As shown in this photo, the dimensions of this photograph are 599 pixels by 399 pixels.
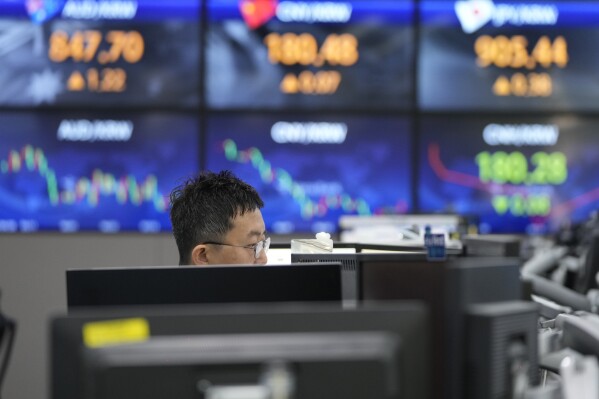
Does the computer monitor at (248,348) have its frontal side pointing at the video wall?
yes

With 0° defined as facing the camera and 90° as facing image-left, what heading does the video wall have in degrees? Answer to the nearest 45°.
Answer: approximately 0°

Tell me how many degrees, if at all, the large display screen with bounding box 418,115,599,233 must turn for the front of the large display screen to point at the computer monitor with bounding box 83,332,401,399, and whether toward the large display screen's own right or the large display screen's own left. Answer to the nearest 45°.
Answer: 0° — it already faces it

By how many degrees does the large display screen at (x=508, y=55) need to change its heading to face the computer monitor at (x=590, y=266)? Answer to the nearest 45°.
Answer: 0° — it already faces it

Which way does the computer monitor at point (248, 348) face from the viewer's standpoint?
away from the camera

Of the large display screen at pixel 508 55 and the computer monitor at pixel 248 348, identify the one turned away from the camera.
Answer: the computer monitor

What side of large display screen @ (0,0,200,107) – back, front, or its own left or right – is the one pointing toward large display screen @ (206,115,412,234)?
left

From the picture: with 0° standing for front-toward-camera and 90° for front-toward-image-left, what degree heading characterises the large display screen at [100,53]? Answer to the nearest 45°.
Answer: approximately 0°

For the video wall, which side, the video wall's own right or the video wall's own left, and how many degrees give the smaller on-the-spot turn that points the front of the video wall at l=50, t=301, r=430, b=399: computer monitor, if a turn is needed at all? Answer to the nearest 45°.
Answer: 0° — it already faces it
